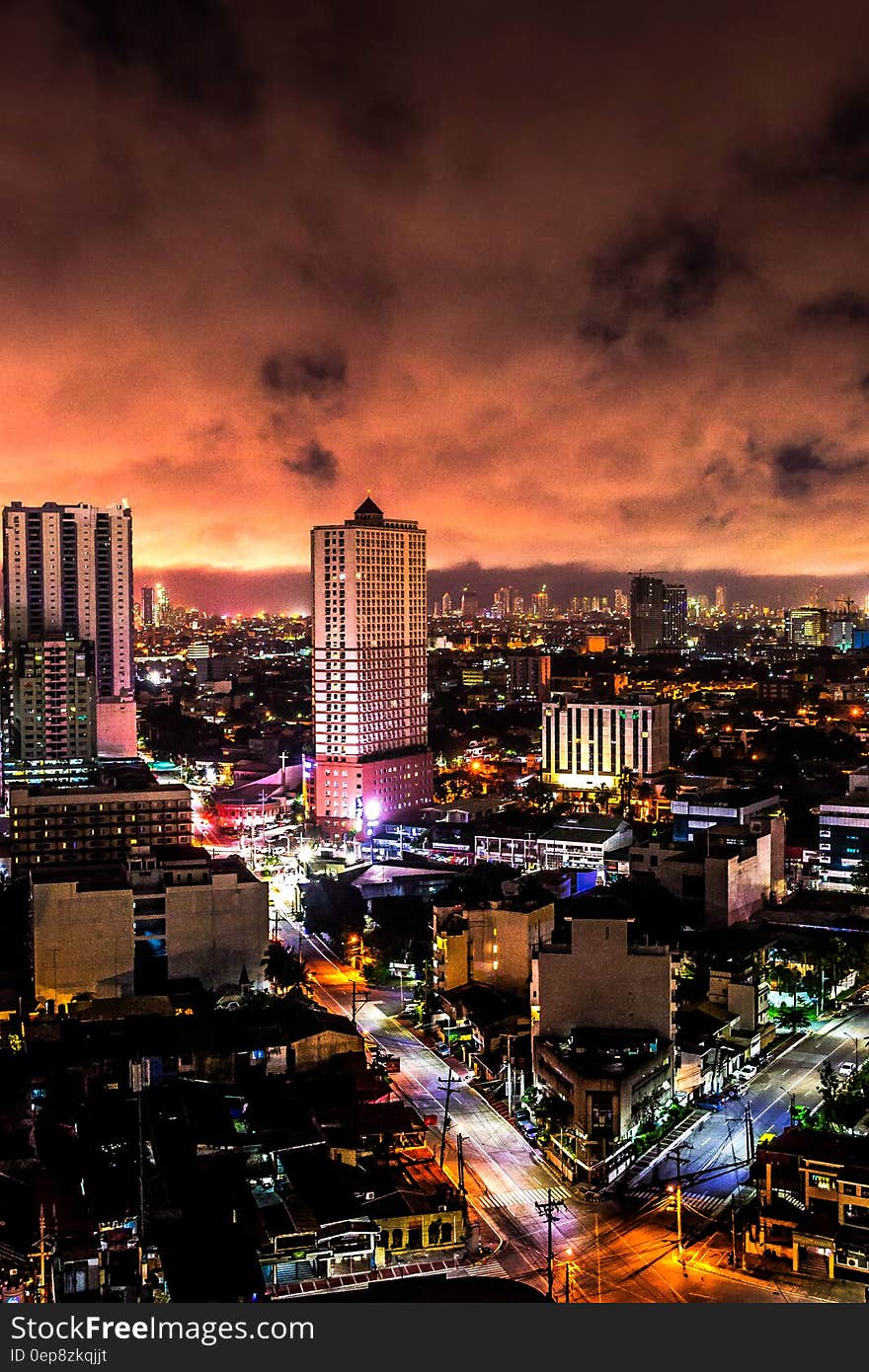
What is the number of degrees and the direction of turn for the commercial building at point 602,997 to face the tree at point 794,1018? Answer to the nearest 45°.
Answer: approximately 135° to its left

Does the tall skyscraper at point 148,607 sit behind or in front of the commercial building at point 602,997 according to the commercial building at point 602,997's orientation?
behind

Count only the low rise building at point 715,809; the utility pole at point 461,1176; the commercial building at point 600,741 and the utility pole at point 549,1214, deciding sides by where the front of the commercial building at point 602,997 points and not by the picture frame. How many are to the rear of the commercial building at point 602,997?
2

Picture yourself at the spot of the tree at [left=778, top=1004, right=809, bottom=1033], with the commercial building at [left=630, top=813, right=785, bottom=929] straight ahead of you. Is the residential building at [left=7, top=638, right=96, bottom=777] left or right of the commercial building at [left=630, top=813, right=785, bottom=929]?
left

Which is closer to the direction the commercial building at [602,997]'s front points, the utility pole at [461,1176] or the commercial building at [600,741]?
the utility pole

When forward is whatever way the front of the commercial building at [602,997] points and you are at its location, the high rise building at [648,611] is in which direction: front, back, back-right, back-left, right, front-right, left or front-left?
back

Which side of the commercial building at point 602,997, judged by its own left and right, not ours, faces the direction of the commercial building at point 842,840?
back

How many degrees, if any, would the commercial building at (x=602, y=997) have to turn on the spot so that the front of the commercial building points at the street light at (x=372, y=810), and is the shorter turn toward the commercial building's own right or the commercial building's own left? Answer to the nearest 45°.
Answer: approximately 180°

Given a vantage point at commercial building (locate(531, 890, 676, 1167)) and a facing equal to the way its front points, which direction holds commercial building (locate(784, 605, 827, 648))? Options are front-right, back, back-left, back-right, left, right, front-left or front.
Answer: back

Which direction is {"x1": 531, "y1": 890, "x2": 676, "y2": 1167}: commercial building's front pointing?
toward the camera

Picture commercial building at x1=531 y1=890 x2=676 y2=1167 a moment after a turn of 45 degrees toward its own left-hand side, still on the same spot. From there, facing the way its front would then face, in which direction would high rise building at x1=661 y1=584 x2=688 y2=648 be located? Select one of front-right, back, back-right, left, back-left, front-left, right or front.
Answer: back-left

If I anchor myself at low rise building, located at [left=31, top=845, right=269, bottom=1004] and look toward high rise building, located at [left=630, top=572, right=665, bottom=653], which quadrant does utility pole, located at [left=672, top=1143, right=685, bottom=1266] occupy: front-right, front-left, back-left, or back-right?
back-right

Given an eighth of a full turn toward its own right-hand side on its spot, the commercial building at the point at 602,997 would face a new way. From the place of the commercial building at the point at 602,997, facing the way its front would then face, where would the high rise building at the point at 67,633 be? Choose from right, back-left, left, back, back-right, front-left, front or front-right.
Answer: right

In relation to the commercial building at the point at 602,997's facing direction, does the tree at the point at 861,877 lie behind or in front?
behind

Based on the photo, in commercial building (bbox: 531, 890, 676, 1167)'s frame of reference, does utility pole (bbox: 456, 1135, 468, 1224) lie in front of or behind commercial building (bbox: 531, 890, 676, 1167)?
in front

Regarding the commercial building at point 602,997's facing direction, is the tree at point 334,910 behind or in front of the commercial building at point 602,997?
behind

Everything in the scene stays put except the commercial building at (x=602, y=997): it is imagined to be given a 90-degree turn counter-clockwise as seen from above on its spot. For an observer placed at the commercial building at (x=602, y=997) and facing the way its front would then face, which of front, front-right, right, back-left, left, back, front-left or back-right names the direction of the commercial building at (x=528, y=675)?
left

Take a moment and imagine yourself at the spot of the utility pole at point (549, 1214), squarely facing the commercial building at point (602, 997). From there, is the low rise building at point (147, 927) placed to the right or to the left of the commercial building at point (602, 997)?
left
